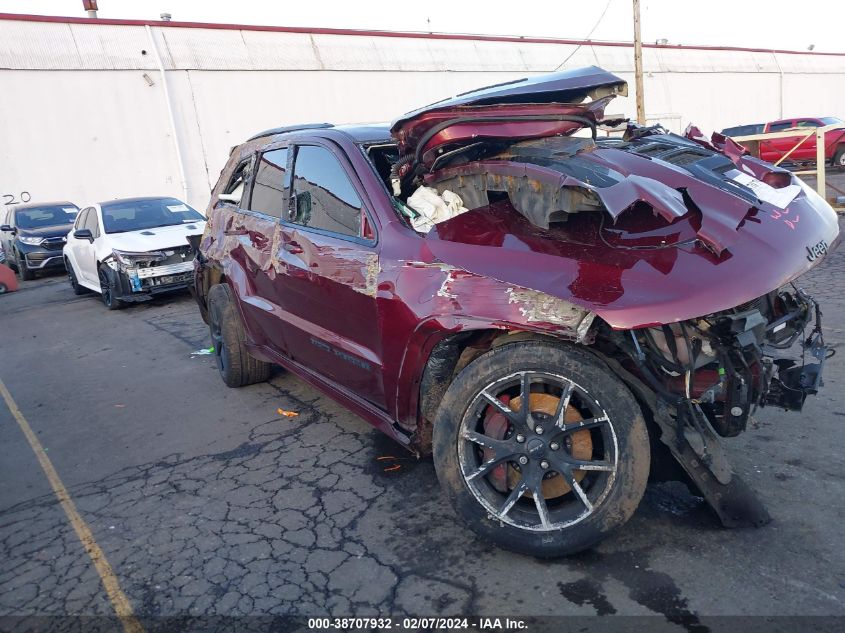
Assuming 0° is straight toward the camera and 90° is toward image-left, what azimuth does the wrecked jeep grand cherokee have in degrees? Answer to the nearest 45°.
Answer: approximately 315°

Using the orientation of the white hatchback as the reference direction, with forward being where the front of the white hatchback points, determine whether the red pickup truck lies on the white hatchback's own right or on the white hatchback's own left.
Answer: on the white hatchback's own left

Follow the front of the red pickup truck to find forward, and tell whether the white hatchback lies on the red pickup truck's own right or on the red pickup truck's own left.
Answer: on the red pickup truck's own right

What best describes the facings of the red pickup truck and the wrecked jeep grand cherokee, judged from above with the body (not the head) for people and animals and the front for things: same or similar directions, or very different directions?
same or similar directions

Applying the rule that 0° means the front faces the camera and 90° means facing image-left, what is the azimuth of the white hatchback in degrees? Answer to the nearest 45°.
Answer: approximately 315°

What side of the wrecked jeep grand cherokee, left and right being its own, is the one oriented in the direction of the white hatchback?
back

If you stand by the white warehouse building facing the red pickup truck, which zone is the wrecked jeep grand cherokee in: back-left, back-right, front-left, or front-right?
front-right
